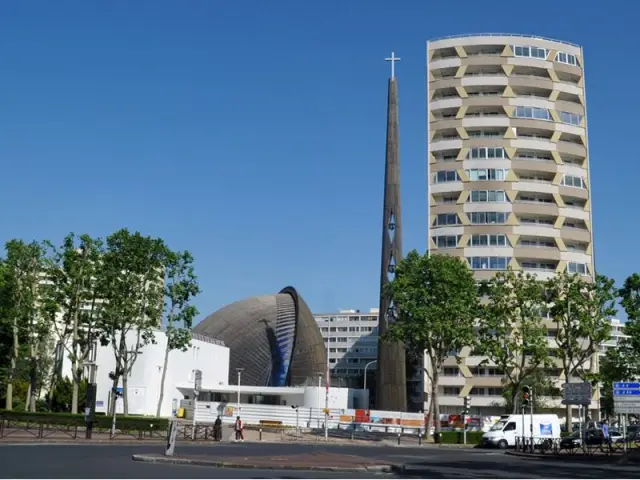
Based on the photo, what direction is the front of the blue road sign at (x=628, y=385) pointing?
toward the camera

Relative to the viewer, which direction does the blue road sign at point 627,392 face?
toward the camera
